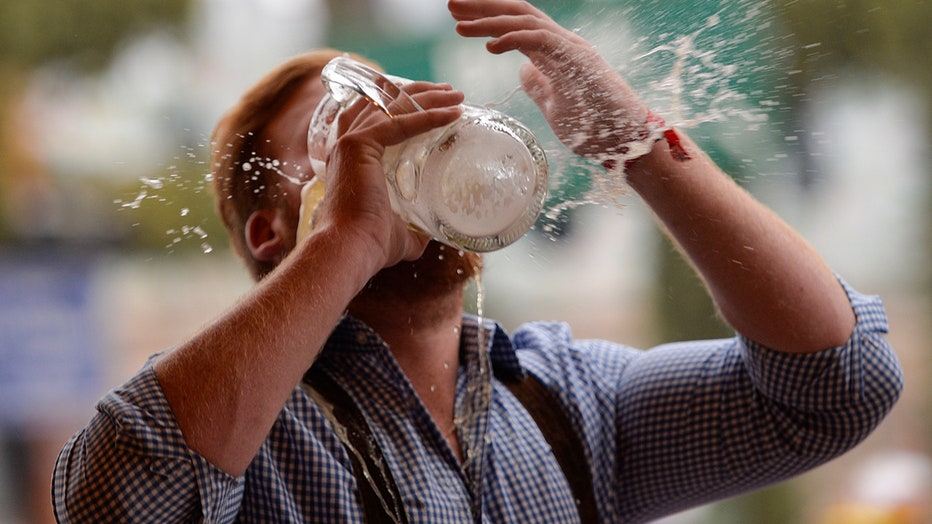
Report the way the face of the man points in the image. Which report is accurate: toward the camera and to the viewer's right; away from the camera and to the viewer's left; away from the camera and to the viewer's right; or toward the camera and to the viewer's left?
toward the camera and to the viewer's right

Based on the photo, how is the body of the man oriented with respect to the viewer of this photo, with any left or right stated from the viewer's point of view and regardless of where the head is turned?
facing the viewer and to the right of the viewer
